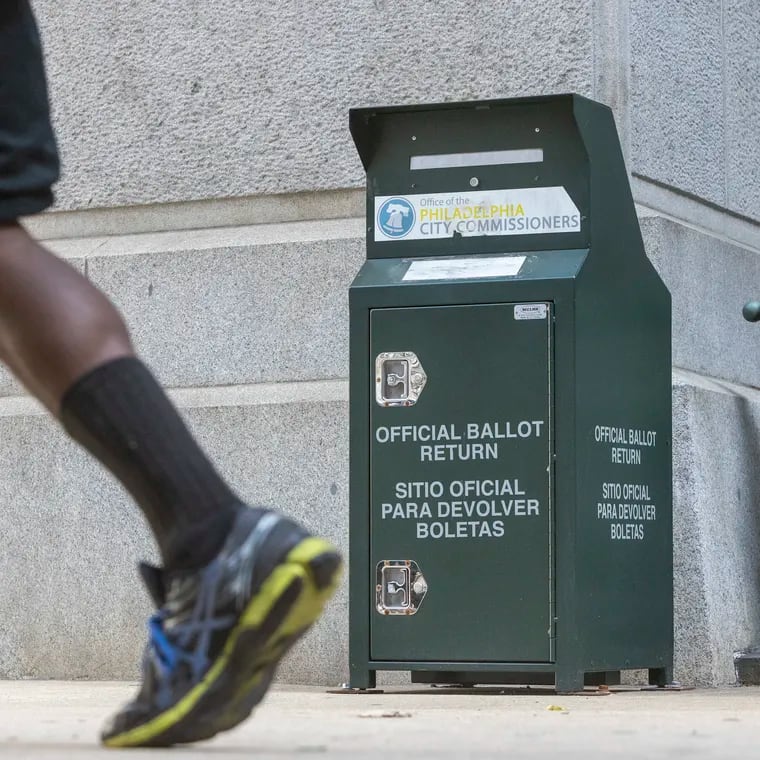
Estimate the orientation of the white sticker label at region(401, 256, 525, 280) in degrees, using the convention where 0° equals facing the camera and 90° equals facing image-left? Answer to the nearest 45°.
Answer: approximately 0°
